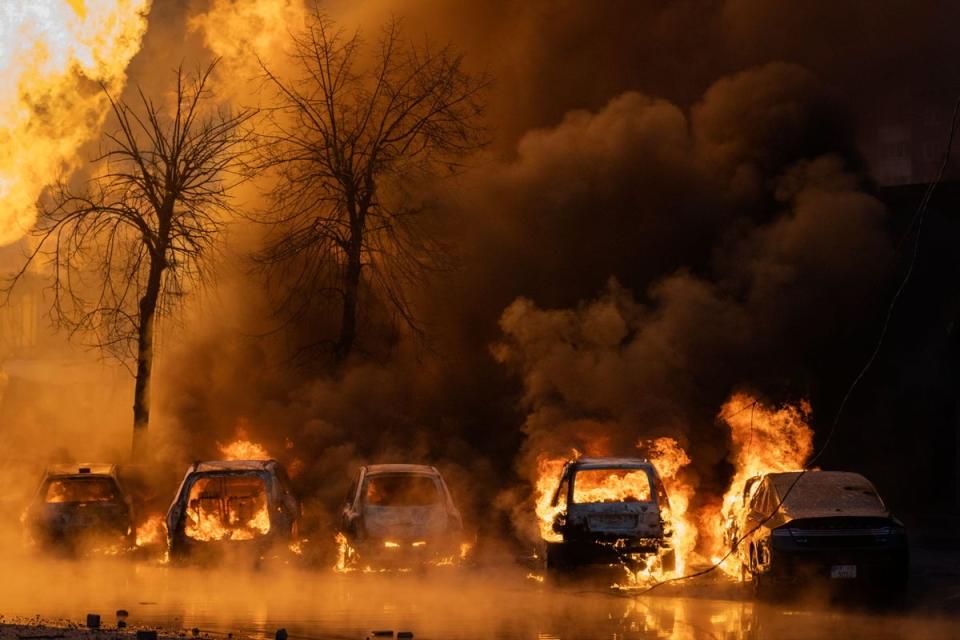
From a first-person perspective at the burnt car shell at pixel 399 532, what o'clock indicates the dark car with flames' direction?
The dark car with flames is roughly at 4 o'clock from the burnt car shell.

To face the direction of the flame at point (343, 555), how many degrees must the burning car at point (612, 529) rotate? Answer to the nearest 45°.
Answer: approximately 90° to its left

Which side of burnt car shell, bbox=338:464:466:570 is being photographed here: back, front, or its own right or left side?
back

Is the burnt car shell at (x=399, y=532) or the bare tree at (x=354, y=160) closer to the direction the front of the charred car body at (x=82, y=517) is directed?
the bare tree

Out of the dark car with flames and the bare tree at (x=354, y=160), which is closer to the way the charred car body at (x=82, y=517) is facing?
the bare tree

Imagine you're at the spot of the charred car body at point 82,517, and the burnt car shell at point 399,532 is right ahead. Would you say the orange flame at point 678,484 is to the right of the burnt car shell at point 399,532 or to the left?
left

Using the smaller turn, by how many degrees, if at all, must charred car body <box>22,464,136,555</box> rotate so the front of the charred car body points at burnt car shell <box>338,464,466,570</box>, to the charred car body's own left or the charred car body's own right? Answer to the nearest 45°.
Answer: approximately 135° to the charred car body's own right

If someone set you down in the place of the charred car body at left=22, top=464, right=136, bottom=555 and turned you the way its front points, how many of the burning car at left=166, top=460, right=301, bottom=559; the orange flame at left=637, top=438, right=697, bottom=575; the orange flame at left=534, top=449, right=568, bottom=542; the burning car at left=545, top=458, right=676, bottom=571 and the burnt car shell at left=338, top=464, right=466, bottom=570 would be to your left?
0

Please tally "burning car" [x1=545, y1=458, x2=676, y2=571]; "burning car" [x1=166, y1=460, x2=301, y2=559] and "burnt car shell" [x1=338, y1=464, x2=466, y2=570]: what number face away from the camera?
3

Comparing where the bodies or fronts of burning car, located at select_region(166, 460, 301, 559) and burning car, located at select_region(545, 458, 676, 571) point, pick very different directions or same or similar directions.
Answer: same or similar directions

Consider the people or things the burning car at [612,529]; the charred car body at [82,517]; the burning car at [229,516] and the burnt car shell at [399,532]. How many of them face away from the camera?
4

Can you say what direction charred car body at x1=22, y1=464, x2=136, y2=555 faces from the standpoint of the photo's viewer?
facing away from the viewer

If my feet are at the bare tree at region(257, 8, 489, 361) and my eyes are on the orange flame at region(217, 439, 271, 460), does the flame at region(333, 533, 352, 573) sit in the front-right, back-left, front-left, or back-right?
front-left

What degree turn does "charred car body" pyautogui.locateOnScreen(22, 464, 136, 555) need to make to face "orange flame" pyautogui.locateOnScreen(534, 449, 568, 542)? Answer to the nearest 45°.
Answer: approximately 90° to its right

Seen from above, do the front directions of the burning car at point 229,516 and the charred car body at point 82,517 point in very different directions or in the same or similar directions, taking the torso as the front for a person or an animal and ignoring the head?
same or similar directions

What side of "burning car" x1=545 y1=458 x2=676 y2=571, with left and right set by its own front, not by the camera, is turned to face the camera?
back

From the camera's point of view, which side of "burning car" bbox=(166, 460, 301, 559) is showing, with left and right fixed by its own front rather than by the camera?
back

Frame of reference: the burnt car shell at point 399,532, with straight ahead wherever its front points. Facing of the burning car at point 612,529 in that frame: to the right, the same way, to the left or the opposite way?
the same way
